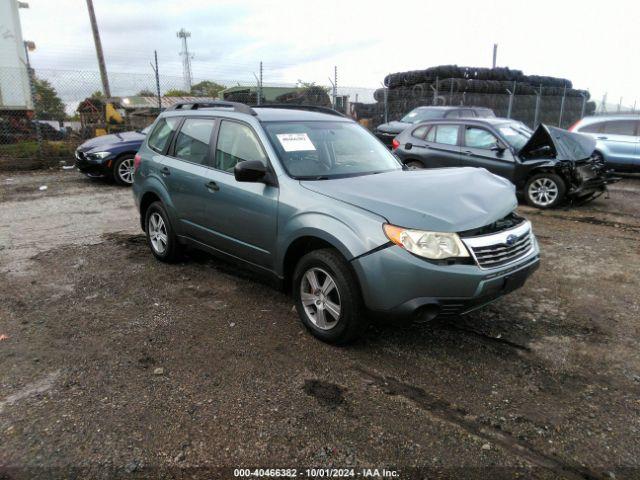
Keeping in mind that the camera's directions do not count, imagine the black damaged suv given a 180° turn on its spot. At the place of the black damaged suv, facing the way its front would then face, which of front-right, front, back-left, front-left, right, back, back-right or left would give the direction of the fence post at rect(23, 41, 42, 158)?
front-left

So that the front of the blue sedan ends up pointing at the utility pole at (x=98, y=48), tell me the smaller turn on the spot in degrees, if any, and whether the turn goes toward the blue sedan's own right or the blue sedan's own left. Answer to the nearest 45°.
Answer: approximately 135° to the blue sedan's own right

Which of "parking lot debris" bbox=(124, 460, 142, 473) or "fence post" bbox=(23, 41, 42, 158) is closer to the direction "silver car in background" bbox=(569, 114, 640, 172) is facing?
the parking lot debris

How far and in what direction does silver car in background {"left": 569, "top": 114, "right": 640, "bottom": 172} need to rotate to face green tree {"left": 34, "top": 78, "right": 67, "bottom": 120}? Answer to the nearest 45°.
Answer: approximately 135° to its right

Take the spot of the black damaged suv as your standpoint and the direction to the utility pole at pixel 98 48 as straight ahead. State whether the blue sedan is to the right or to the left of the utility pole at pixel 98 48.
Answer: left

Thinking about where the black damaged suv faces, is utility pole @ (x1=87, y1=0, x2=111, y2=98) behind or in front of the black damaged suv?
behind

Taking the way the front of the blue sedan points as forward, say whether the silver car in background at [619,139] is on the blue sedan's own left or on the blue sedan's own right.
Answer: on the blue sedan's own left

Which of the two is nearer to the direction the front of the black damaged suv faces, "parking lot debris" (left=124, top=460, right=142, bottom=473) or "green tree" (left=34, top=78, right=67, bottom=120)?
the parking lot debris

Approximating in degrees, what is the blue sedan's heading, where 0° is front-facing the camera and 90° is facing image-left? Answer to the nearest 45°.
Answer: approximately 45°
